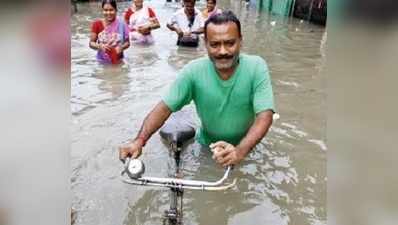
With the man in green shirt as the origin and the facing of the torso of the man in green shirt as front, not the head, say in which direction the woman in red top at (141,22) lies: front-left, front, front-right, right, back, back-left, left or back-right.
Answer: back

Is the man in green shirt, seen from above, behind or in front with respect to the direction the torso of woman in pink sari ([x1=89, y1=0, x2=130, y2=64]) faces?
in front

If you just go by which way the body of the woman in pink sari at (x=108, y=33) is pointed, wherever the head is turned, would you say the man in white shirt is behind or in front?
behind

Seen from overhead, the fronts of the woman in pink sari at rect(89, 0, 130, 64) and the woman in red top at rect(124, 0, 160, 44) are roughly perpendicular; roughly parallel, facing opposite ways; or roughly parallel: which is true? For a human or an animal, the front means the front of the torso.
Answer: roughly parallel

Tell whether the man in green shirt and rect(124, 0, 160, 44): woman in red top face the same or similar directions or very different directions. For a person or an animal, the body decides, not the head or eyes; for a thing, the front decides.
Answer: same or similar directions

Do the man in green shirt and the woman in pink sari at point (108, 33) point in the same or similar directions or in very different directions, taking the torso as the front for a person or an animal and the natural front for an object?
same or similar directions

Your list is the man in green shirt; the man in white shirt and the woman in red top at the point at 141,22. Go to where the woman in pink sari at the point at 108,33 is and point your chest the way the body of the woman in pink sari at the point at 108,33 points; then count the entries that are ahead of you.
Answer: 1

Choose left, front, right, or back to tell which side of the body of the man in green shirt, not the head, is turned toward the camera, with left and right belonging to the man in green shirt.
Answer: front

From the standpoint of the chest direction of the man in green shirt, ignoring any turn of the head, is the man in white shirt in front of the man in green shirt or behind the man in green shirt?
behind

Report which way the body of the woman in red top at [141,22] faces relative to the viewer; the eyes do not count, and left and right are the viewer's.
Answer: facing the viewer

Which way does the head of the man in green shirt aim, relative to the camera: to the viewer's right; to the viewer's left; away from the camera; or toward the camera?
toward the camera

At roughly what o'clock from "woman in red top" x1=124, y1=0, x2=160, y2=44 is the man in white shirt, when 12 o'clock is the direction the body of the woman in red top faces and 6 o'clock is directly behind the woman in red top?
The man in white shirt is roughly at 10 o'clock from the woman in red top.

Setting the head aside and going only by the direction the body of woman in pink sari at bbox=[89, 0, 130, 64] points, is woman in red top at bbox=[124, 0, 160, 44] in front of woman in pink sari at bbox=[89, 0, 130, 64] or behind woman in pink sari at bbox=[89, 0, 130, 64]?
behind

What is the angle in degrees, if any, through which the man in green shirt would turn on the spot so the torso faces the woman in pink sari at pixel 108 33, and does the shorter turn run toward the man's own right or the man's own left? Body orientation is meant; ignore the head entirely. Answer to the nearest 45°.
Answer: approximately 180°

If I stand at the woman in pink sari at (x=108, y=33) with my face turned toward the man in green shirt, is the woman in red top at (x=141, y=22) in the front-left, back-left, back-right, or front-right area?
back-left
